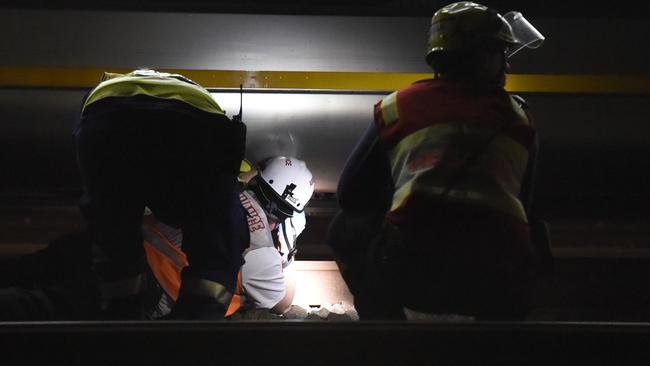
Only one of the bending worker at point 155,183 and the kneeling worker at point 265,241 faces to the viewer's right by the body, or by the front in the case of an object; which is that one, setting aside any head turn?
the kneeling worker at point 265,241

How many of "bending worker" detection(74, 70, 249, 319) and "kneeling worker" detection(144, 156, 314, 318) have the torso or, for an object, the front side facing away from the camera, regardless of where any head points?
1

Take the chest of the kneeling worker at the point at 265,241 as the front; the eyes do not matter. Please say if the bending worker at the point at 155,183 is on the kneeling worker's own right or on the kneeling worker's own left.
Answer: on the kneeling worker's own right

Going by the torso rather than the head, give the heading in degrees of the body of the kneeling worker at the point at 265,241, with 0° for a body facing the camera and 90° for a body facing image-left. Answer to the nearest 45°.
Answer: approximately 270°

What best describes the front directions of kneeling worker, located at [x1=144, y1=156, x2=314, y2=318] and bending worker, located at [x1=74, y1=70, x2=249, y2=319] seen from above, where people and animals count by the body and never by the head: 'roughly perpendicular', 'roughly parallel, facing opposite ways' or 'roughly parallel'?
roughly perpendicular

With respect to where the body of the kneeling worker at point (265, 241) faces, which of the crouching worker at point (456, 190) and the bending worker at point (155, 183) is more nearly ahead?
the crouching worker

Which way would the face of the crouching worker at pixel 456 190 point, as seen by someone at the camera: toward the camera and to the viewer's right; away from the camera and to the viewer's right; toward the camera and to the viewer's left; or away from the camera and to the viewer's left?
away from the camera and to the viewer's right

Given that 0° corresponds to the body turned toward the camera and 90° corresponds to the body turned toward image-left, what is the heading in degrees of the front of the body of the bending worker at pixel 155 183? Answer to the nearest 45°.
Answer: approximately 180°
